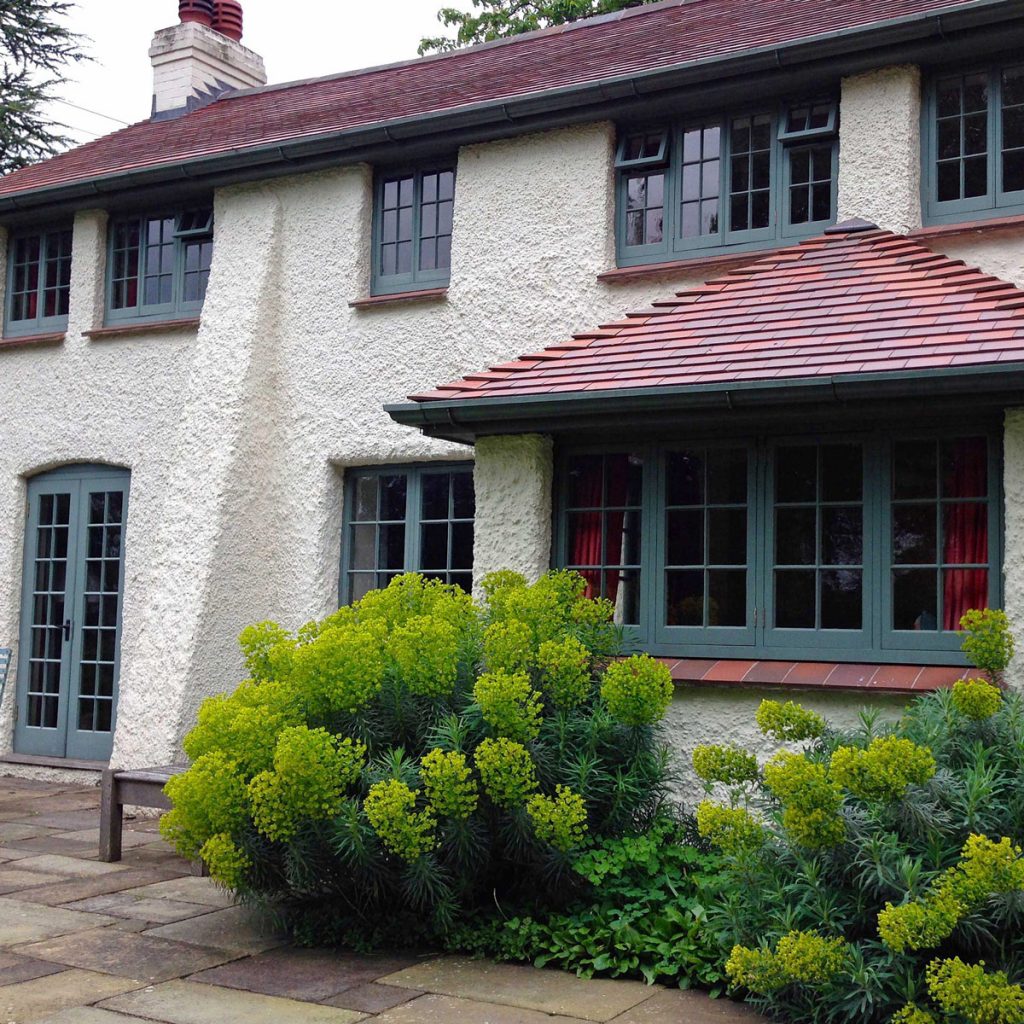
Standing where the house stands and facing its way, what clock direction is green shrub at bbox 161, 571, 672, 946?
The green shrub is roughly at 11 o'clock from the house.

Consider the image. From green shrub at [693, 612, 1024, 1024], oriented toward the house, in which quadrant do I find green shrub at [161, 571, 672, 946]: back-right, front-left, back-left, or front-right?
front-left

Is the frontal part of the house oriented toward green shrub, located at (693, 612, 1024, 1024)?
no

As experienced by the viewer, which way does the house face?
facing the viewer and to the left of the viewer
